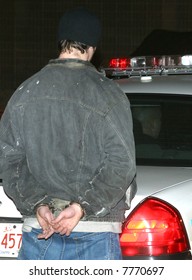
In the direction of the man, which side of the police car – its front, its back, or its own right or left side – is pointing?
back

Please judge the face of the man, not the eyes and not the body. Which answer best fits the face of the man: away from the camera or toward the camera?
away from the camera

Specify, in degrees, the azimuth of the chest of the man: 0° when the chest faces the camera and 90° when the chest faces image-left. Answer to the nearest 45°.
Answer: approximately 180°

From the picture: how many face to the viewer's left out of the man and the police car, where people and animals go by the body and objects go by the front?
0

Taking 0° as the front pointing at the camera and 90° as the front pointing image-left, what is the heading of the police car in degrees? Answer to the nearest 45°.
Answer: approximately 225°
